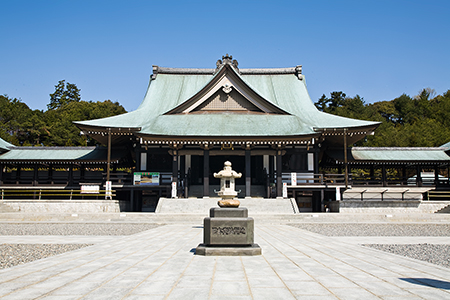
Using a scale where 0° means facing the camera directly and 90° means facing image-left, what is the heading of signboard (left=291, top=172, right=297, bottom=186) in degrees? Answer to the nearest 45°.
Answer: approximately 0°

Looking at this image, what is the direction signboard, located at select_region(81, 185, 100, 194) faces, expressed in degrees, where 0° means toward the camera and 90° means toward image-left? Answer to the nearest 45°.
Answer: approximately 0°

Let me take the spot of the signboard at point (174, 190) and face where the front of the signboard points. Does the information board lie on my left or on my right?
on my right

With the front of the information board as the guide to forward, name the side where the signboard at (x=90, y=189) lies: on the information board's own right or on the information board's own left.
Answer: on the information board's own right

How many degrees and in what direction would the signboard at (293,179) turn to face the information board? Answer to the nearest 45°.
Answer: approximately 90° to its right

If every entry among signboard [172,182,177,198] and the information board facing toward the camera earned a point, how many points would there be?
2

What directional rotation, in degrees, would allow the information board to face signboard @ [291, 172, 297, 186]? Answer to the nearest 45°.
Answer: approximately 90° to its left

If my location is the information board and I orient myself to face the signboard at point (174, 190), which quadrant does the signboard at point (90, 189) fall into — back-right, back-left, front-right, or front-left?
back-right
